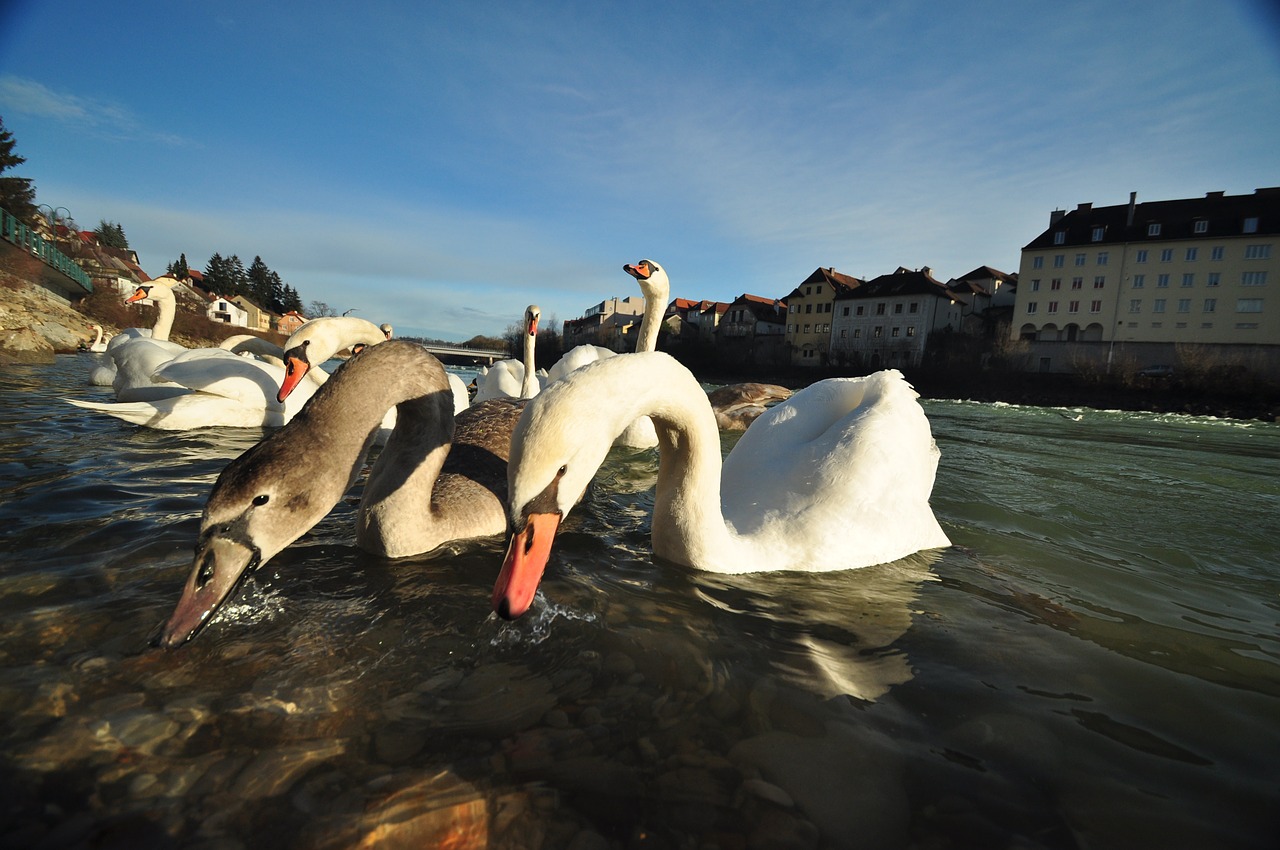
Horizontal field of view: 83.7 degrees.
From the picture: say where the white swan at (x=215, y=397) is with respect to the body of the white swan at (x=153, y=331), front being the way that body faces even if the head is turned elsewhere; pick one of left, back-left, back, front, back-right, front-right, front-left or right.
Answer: right

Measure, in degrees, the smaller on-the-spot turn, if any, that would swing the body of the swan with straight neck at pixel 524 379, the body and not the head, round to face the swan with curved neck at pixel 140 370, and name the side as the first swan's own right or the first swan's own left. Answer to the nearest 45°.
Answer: approximately 90° to the first swan's own right

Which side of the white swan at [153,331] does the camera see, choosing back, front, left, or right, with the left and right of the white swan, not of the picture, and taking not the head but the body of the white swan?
right

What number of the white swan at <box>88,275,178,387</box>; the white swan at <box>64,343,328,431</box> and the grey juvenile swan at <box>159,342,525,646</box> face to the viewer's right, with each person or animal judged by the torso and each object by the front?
2

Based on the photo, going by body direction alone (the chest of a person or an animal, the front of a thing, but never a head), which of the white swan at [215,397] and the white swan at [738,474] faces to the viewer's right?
the white swan at [215,397]

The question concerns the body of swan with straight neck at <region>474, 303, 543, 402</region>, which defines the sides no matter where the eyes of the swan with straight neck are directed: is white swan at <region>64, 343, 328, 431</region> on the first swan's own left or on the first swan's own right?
on the first swan's own right

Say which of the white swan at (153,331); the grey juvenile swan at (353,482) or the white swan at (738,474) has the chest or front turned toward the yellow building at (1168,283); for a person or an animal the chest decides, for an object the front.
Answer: the white swan at (153,331)

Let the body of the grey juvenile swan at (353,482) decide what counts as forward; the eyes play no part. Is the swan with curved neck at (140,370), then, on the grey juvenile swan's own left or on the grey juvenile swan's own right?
on the grey juvenile swan's own right

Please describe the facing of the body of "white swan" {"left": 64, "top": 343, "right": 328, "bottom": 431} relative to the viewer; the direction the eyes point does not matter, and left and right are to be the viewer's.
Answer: facing to the right of the viewer

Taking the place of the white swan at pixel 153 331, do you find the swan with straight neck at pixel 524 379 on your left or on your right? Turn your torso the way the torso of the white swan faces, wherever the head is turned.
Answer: on your right

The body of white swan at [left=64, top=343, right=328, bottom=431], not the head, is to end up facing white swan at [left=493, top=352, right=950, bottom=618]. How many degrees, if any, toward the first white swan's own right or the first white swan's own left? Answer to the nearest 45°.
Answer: approximately 90° to the first white swan's own right

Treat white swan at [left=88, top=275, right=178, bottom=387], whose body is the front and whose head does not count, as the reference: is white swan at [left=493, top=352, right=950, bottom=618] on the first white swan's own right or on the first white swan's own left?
on the first white swan's own right

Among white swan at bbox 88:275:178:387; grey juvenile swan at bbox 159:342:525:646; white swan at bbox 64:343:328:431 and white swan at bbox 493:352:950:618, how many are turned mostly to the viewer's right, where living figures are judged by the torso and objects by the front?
2

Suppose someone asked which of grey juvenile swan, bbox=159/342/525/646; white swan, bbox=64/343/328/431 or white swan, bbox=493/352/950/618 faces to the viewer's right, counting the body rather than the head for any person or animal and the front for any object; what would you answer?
white swan, bbox=64/343/328/431

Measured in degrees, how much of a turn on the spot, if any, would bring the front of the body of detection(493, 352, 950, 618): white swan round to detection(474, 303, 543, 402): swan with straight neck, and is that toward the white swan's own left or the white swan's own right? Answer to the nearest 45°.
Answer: approximately 90° to the white swan's own right
